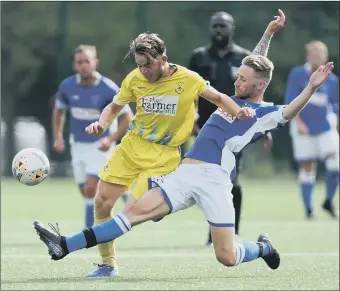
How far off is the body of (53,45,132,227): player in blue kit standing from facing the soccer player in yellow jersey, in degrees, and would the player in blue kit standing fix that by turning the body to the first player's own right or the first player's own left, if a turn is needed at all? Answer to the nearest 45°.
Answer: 0° — they already face them

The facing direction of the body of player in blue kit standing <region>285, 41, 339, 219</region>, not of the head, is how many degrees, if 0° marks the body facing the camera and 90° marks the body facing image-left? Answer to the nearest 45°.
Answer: approximately 0°

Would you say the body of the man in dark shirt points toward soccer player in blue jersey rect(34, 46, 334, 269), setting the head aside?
yes

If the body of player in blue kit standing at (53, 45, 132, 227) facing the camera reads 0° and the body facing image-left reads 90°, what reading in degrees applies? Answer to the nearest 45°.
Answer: approximately 0°
